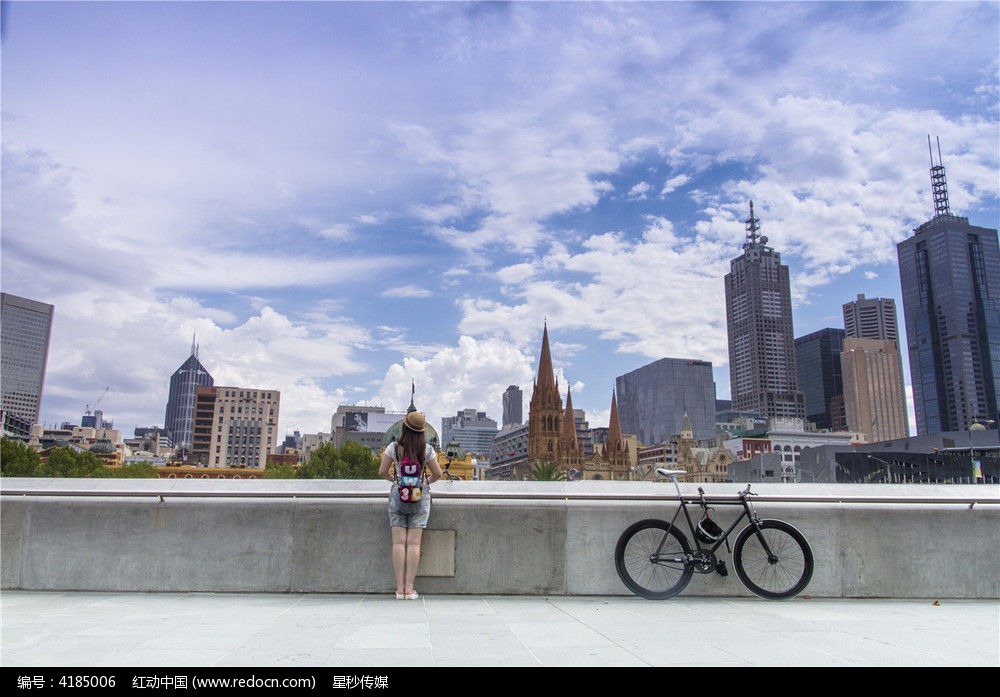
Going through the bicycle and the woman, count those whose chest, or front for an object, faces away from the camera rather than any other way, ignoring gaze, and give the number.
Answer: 1

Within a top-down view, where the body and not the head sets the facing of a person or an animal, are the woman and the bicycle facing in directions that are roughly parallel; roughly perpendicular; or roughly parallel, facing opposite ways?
roughly perpendicular

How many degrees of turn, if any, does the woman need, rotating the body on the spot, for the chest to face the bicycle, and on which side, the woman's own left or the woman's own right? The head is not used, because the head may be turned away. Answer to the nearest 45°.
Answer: approximately 90° to the woman's own right

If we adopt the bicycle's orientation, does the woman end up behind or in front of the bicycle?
behind

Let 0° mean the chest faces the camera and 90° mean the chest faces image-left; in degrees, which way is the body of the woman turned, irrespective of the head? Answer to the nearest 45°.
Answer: approximately 180°

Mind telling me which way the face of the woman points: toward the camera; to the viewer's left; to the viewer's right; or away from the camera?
away from the camera

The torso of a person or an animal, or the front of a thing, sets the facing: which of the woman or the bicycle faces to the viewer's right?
the bicycle

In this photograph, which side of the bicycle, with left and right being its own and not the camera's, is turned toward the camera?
right
